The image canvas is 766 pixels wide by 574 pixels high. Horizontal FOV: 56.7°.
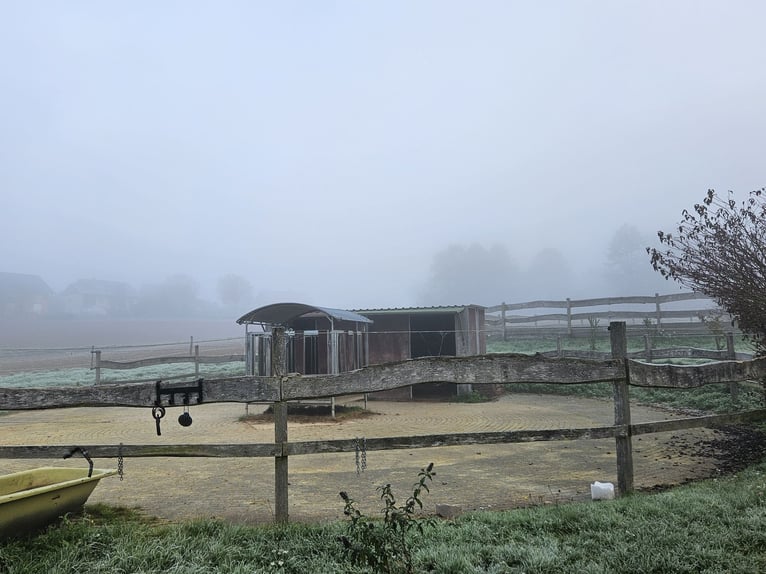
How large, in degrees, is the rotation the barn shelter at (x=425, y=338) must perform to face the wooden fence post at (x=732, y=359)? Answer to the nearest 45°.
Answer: approximately 90° to its left

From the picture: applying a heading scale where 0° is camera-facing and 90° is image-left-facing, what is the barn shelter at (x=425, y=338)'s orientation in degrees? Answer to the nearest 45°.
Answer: approximately 45°

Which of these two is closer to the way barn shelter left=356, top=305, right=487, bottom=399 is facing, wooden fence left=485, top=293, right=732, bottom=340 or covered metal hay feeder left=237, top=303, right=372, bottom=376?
the covered metal hay feeder

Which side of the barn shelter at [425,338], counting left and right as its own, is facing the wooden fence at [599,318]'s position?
back

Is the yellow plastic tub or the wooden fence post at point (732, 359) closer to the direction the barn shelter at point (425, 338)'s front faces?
the yellow plastic tub

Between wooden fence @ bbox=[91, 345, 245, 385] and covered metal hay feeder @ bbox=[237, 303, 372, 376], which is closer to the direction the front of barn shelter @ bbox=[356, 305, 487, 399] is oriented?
the covered metal hay feeder

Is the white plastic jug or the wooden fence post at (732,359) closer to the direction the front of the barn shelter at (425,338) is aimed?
the white plastic jug

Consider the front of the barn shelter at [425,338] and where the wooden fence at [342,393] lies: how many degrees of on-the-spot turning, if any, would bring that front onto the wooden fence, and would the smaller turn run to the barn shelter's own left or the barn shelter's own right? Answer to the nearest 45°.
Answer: approximately 45° to the barn shelter's own left
